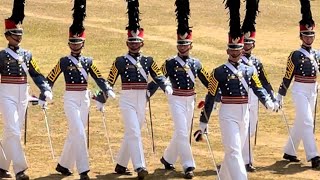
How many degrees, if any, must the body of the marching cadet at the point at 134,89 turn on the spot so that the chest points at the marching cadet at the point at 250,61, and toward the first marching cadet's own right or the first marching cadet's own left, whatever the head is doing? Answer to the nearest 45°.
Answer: approximately 90° to the first marching cadet's own left

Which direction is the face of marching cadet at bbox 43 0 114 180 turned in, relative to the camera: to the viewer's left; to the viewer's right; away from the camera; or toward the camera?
toward the camera

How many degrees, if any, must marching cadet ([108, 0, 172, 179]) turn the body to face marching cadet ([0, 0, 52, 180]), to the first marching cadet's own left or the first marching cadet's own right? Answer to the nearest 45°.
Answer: approximately 90° to the first marching cadet's own right

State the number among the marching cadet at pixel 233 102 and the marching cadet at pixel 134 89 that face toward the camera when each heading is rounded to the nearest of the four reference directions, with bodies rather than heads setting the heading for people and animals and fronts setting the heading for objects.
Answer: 2

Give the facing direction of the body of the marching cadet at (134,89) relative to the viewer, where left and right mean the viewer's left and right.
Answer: facing the viewer

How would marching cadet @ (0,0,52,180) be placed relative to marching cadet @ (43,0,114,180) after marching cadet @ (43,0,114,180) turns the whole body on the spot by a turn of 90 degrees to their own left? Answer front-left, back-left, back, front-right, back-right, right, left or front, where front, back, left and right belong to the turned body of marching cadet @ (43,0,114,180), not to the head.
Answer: back

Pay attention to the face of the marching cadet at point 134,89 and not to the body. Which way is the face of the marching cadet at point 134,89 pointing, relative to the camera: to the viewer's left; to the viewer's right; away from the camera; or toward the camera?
toward the camera

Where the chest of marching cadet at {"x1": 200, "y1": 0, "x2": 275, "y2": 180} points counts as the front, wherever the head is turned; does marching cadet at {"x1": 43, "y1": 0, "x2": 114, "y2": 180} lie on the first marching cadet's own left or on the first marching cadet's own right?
on the first marching cadet's own right

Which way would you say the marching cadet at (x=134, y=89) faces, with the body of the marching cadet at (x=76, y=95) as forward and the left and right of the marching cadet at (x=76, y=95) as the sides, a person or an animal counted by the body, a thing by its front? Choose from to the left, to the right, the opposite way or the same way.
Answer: the same way

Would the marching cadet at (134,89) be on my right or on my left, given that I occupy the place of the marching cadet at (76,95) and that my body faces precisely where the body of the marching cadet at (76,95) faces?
on my left

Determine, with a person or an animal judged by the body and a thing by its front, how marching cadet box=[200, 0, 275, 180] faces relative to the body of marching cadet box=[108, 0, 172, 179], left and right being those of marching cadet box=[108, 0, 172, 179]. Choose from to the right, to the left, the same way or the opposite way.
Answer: the same way

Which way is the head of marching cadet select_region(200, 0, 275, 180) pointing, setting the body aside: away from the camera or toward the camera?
toward the camera

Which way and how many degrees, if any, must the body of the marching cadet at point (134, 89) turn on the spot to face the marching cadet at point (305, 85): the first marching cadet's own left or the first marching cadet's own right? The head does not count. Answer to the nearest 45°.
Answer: approximately 90° to the first marching cadet's own left

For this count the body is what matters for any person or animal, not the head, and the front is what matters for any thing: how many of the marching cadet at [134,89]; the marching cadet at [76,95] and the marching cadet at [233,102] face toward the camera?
3

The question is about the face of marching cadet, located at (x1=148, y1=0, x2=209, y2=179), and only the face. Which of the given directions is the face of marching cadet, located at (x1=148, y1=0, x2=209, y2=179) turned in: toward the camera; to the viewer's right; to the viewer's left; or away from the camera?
toward the camera

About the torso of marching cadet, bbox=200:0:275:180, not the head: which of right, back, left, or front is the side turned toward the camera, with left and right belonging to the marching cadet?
front
